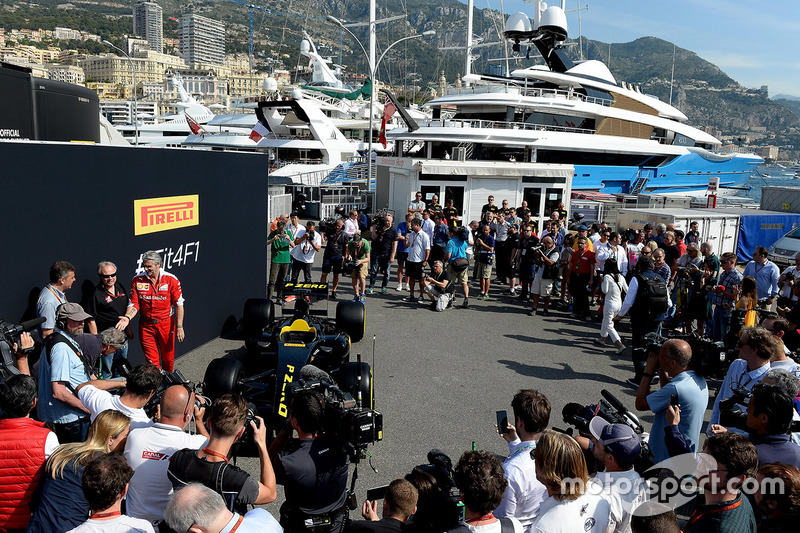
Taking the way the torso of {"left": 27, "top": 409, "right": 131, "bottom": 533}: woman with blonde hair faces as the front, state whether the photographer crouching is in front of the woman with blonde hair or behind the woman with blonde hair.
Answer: in front

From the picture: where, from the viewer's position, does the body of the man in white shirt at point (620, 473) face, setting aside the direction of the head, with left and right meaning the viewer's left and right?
facing away from the viewer and to the left of the viewer

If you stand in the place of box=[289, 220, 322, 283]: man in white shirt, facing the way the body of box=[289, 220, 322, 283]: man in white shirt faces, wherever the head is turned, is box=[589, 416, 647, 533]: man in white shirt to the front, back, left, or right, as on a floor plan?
front

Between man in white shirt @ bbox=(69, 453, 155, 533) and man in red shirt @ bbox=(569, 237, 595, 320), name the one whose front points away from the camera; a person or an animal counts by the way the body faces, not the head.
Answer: the man in white shirt

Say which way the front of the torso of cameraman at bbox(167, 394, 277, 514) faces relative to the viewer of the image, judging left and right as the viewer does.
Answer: facing away from the viewer and to the right of the viewer

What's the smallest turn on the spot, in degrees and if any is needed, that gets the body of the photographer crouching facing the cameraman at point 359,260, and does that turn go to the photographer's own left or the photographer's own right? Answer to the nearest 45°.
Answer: approximately 45° to the photographer's own right

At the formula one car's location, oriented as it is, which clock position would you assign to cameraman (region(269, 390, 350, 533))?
The cameraman is roughly at 12 o'clock from the formula one car.

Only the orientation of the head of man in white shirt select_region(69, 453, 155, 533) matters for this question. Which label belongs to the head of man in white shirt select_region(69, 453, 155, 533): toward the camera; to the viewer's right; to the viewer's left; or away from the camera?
away from the camera

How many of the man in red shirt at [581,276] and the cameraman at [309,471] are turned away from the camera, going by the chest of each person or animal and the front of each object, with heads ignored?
1

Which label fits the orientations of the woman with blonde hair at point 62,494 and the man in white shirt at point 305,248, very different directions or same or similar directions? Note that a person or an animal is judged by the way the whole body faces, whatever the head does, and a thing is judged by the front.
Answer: very different directions

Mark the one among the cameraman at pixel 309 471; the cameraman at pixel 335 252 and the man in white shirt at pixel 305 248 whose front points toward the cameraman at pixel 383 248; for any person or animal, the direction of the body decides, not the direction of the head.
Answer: the cameraman at pixel 309 471

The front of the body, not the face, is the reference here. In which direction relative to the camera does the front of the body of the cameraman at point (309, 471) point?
away from the camera

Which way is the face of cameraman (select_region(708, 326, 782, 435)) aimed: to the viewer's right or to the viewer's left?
to the viewer's left

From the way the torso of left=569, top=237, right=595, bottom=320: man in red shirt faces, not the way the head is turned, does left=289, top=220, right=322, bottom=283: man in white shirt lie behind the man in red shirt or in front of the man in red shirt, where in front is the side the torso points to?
in front
